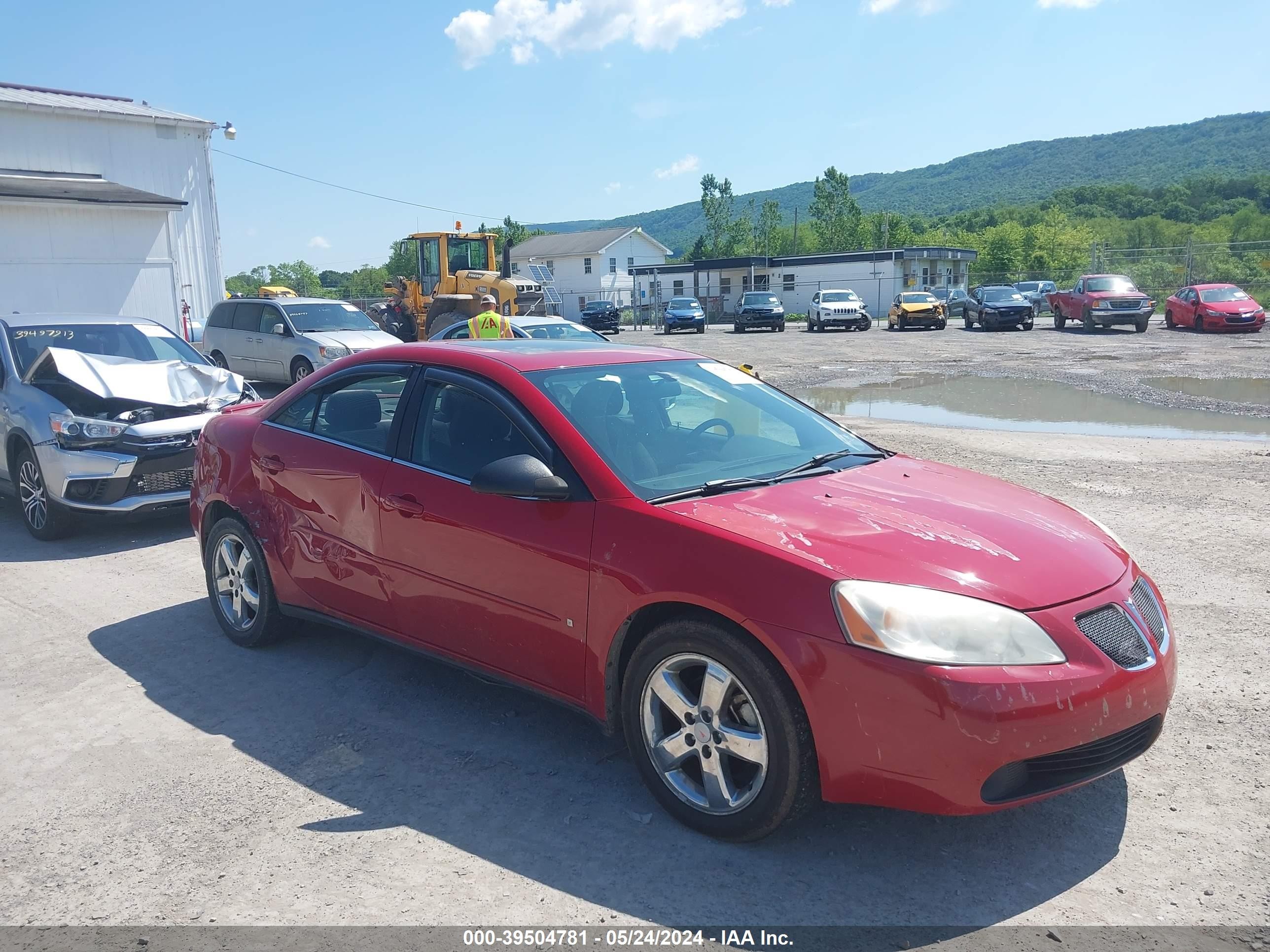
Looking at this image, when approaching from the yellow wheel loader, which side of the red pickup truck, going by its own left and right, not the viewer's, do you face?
right

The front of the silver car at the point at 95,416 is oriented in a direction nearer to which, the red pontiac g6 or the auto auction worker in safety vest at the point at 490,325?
the red pontiac g6

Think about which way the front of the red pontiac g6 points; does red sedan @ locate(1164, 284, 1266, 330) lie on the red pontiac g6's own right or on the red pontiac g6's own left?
on the red pontiac g6's own left

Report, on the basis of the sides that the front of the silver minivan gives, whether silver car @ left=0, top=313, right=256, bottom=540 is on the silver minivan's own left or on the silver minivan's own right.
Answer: on the silver minivan's own right

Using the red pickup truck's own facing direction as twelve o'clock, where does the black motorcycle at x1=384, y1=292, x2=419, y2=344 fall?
The black motorcycle is roughly at 3 o'clock from the red pickup truck.

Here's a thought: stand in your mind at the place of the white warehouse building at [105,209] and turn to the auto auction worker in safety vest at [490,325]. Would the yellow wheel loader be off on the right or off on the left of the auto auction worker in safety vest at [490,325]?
left

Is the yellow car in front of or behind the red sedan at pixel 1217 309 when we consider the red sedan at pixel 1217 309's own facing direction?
behind

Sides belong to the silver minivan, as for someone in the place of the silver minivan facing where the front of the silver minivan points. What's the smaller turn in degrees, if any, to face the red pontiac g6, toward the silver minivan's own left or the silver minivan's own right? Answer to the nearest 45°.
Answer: approximately 45° to the silver minivan's own right

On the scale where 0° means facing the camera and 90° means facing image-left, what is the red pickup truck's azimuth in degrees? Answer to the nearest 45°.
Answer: approximately 315°

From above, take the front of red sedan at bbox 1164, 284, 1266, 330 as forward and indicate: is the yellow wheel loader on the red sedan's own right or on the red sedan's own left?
on the red sedan's own right
